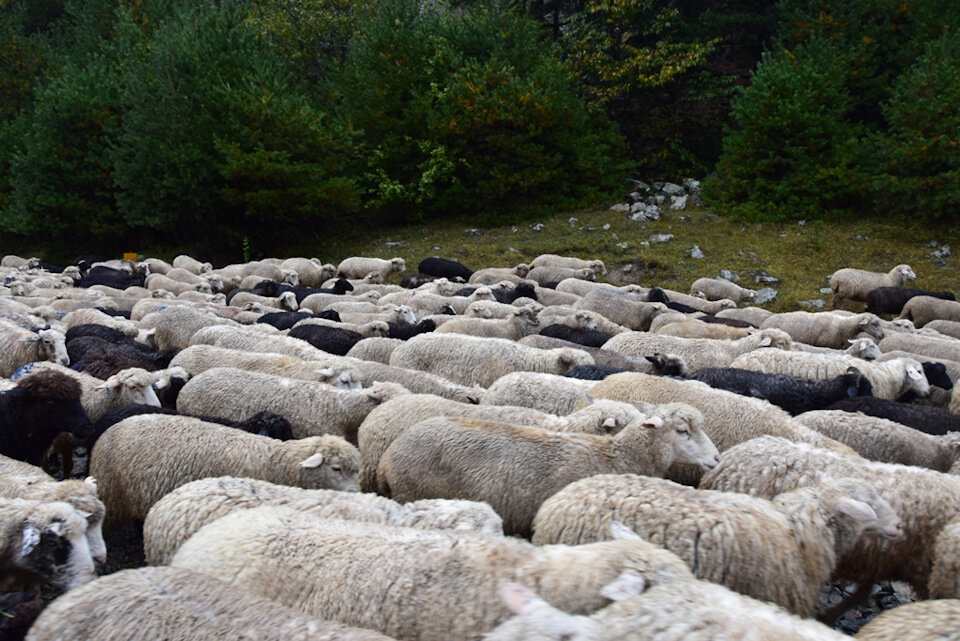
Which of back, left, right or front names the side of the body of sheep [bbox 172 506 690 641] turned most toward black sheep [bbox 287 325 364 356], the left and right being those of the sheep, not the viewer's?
left

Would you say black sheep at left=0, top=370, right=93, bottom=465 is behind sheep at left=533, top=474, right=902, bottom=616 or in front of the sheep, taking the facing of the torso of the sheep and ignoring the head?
behind

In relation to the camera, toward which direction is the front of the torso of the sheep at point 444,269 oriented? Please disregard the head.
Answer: to the viewer's right

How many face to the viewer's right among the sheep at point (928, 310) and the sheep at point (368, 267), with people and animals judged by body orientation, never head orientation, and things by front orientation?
2

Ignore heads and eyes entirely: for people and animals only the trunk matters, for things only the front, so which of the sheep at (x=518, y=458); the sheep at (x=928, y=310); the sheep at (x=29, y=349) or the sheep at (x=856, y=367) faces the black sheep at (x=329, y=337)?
the sheep at (x=29, y=349)

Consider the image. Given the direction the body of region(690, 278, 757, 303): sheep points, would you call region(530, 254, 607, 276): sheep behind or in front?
behind

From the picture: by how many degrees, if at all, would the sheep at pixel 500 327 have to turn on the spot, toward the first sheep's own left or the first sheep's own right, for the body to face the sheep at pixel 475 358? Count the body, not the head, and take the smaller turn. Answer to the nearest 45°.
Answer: approximately 90° to the first sheep's own right

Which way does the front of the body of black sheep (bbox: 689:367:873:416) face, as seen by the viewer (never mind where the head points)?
to the viewer's right

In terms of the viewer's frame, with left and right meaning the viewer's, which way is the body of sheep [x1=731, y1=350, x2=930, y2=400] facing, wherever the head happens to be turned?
facing to the right of the viewer

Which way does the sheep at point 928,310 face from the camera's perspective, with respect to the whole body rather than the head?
to the viewer's right

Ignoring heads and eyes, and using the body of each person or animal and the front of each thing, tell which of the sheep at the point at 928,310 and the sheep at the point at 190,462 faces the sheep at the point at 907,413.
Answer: the sheep at the point at 190,462

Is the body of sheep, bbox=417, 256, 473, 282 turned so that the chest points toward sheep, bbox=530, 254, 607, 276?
yes

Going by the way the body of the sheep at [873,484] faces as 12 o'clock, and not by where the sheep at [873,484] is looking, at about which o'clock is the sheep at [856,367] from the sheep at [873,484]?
the sheep at [856,367] is roughly at 9 o'clock from the sheep at [873,484].

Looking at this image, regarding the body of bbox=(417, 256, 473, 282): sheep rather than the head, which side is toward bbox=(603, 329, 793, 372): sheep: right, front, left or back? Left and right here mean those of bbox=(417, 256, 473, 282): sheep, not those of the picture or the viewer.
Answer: right
